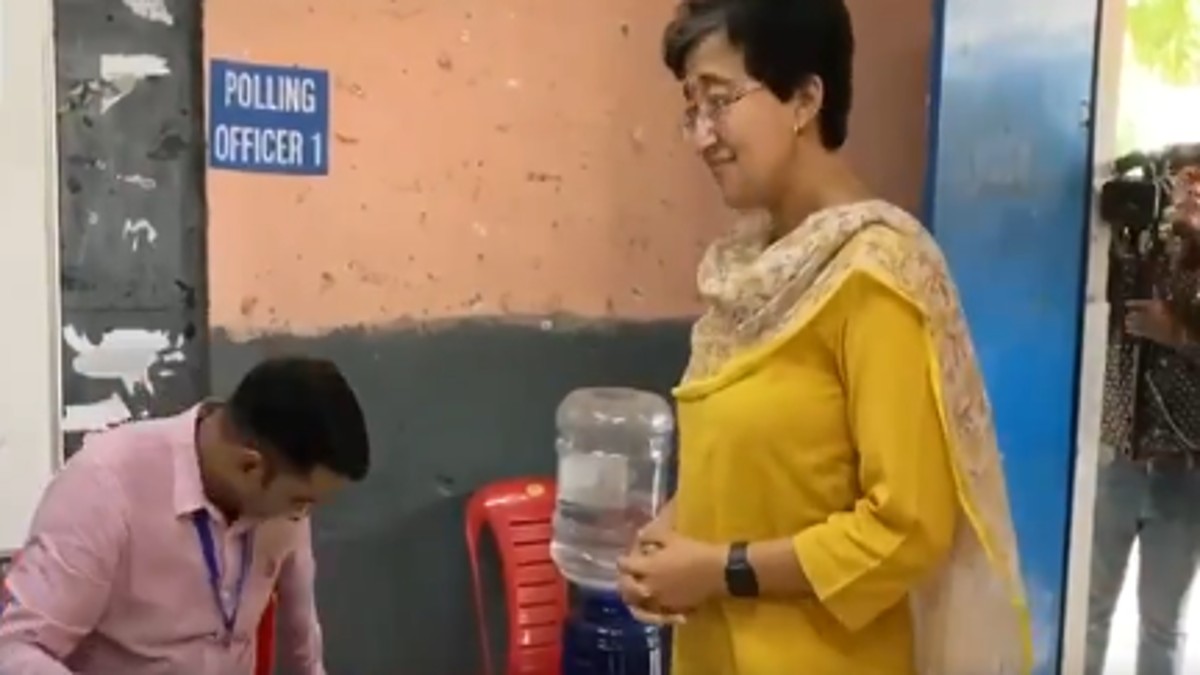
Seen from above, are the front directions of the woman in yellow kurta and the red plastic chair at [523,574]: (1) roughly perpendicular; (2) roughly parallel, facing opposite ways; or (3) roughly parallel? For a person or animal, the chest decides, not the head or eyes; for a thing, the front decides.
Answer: roughly perpendicular

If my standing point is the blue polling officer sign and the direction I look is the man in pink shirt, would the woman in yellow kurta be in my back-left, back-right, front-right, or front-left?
front-left

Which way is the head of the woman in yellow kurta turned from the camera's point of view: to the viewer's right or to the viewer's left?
to the viewer's left

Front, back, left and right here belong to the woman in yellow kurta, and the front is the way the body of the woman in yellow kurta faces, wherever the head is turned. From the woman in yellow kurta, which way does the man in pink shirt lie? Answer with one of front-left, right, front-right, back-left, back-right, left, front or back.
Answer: front-right

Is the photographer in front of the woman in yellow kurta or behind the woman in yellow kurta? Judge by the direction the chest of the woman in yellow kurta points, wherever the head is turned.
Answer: behind

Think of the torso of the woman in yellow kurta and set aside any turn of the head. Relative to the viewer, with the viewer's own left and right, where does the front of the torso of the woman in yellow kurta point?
facing the viewer and to the left of the viewer

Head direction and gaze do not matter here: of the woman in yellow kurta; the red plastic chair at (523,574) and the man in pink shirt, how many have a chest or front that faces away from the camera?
0
